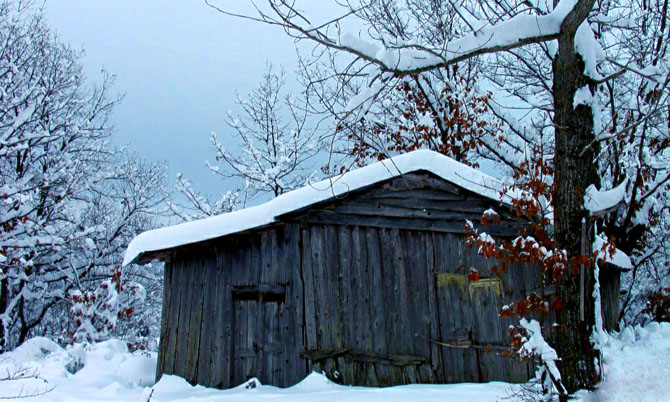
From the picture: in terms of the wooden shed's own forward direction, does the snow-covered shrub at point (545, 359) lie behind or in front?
in front

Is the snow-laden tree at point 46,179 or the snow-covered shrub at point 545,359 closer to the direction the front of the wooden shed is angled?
the snow-covered shrub

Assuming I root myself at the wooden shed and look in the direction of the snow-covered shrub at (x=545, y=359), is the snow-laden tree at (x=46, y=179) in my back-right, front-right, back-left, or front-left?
back-right

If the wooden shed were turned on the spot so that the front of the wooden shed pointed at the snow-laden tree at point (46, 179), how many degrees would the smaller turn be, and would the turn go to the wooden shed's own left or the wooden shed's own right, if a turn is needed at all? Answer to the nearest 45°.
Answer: approximately 135° to the wooden shed's own right

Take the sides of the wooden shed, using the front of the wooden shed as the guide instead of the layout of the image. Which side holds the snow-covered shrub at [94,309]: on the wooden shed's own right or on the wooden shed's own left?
on the wooden shed's own right

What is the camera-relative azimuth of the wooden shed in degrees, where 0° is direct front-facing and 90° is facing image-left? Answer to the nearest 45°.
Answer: approximately 0°
